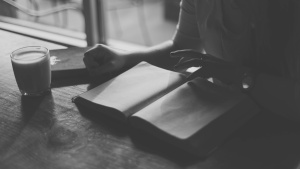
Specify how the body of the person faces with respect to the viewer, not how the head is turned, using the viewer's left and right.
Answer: facing the viewer and to the left of the viewer

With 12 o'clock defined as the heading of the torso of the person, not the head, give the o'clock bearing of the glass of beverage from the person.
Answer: The glass of beverage is roughly at 1 o'clock from the person.
